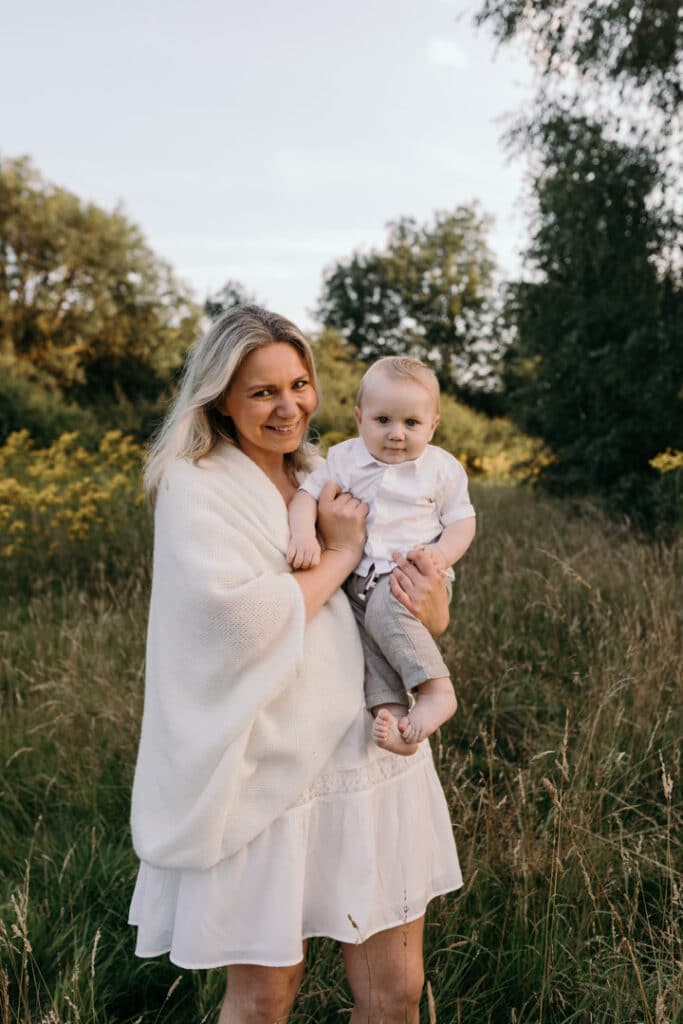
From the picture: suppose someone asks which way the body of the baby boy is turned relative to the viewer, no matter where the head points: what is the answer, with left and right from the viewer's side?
facing the viewer

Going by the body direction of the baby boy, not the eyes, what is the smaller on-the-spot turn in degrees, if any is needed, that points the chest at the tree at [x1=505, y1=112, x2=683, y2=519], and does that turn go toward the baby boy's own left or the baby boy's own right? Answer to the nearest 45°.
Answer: approximately 180°

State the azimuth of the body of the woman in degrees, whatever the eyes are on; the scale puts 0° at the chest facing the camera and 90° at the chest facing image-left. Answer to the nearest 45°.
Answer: approximately 315°

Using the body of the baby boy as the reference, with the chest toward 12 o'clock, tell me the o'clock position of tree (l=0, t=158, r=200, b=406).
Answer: The tree is roughly at 5 o'clock from the baby boy.

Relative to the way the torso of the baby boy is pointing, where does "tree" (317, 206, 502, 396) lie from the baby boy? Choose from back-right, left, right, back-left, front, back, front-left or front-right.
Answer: back

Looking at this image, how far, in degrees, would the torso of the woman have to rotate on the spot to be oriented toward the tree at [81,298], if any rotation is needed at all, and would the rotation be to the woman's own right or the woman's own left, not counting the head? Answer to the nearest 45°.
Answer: approximately 135° to the woman's own left
